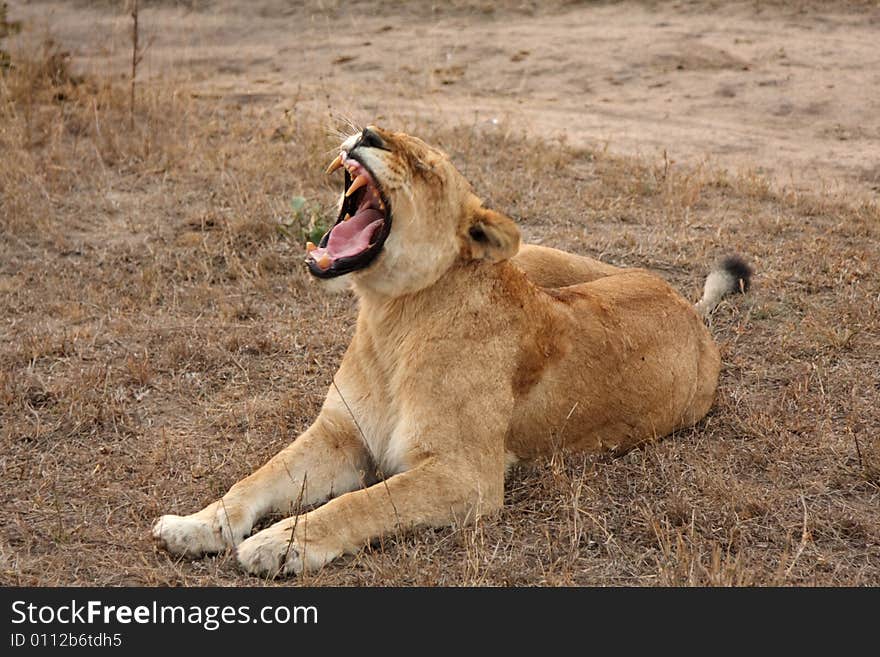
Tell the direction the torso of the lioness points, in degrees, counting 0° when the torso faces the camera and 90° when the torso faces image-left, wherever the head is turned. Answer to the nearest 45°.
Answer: approximately 45°

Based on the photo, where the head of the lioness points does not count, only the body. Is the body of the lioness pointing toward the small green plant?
no
